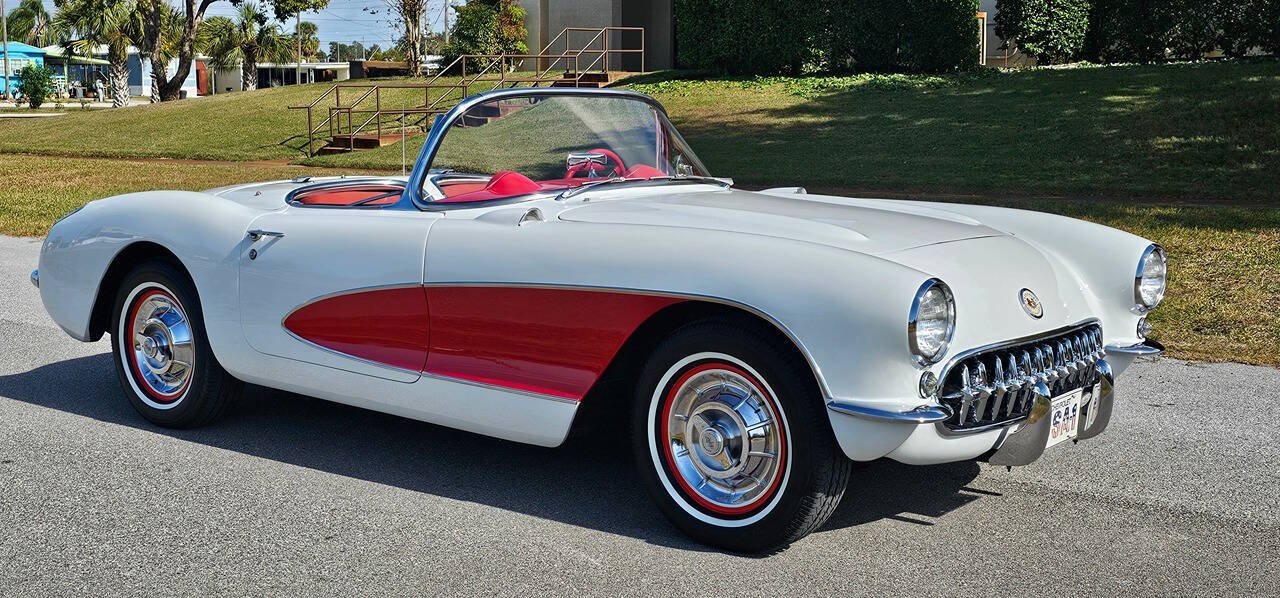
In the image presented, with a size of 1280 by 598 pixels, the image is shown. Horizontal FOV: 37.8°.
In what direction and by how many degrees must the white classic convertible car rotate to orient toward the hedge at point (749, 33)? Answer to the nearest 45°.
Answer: approximately 135° to its left

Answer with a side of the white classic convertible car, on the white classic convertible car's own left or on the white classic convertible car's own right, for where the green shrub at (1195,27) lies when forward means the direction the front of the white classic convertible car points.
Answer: on the white classic convertible car's own left

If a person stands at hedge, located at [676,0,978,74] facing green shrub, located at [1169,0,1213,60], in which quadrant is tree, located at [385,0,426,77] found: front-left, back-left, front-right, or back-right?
back-left

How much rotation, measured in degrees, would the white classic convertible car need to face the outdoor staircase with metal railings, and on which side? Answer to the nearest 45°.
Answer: approximately 135° to its left

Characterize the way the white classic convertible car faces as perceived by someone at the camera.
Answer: facing the viewer and to the right of the viewer

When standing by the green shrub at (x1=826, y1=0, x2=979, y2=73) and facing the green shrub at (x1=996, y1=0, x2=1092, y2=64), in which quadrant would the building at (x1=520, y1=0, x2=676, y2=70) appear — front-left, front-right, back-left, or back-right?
back-left

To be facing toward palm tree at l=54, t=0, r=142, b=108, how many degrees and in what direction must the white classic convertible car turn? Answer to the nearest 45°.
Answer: approximately 135° to its left

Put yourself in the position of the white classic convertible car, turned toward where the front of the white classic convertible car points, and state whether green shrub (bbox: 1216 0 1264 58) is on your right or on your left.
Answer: on your left

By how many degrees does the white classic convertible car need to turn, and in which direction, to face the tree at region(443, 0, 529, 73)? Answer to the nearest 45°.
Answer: approximately 135° to its left

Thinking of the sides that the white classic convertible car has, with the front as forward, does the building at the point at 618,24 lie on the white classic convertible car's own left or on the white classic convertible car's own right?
on the white classic convertible car's own left

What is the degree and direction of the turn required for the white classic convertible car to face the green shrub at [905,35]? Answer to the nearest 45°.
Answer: approximately 135° to its left

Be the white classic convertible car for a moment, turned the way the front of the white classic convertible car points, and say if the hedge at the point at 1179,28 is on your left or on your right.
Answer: on your left
